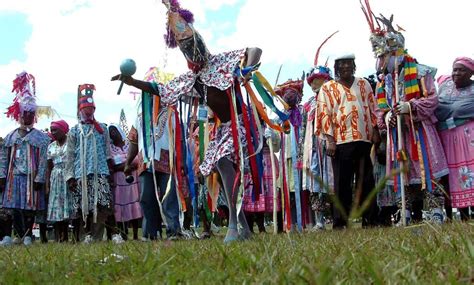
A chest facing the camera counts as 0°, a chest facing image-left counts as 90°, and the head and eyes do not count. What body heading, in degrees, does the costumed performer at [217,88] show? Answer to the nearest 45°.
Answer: approximately 45°

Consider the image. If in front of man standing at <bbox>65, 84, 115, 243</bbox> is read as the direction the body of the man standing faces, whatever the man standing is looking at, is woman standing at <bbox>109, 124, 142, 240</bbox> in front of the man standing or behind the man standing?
behind

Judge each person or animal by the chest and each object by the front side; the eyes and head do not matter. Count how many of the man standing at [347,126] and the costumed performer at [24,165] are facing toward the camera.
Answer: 2

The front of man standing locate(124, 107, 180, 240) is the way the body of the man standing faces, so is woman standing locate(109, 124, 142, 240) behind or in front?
behind

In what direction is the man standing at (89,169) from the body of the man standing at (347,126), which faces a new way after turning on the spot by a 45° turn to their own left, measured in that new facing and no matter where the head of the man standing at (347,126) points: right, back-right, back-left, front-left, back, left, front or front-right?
back-right

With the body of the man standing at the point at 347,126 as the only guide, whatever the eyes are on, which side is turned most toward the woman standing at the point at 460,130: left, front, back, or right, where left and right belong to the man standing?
left

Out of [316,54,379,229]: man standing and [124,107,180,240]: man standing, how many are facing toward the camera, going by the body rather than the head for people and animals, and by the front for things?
2

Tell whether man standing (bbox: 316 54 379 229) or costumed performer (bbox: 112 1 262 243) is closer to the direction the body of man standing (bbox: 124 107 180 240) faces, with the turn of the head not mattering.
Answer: the costumed performer

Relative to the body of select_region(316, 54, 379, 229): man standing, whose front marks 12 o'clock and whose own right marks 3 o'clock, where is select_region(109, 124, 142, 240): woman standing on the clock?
The woman standing is roughly at 4 o'clock from the man standing.
